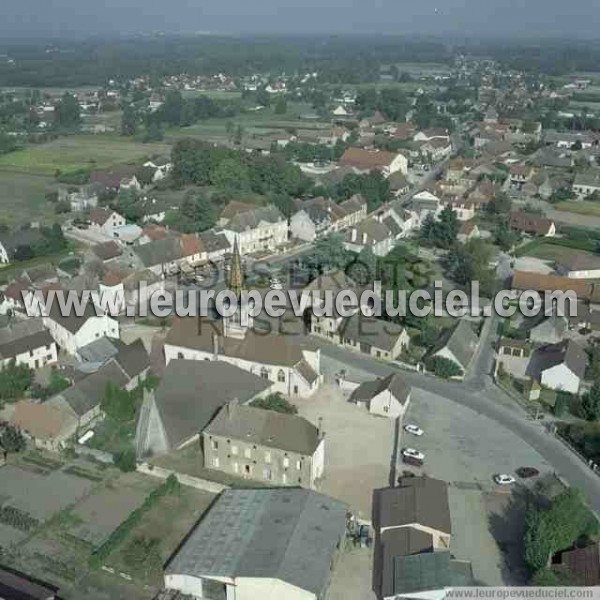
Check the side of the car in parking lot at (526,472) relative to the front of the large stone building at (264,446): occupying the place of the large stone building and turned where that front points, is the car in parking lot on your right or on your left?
on your left

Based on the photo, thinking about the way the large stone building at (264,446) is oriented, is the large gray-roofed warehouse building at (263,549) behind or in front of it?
in front

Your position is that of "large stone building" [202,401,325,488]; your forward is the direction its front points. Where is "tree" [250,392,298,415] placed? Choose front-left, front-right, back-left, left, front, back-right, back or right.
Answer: back

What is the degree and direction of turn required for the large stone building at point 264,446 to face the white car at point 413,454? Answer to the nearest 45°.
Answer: approximately 90° to its left

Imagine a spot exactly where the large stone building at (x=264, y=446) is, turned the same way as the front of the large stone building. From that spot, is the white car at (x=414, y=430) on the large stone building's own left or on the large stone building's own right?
on the large stone building's own left

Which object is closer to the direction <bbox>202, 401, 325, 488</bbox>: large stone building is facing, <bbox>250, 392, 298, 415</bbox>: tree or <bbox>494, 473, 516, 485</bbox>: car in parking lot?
the car in parking lot

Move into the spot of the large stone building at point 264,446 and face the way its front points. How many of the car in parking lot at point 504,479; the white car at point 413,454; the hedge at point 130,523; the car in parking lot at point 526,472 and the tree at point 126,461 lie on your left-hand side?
3

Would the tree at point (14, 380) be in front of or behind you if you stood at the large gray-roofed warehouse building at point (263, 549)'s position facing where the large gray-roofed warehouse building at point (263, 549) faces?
behind

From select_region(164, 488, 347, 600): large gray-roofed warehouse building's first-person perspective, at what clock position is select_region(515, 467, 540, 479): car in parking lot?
The car in parking lot is roughly at 8 o'clock from the large gray-roofed warehouse building.

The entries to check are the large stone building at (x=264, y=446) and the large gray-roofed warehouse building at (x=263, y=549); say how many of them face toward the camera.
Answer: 2

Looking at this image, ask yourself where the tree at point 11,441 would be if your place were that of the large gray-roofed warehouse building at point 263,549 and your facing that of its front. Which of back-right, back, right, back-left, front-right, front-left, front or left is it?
back-right

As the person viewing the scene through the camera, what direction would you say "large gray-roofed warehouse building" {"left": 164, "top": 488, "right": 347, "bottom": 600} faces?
facing the viewer

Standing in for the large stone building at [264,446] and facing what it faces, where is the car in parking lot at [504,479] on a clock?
The car in parking lot is roughly at 9 o'clock from the large stone building.

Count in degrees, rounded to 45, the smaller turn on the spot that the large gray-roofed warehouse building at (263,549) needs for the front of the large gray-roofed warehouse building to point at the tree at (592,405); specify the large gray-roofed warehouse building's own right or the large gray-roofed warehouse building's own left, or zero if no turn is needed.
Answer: approximately 135° to the large gray-roofed warehouse building's own left

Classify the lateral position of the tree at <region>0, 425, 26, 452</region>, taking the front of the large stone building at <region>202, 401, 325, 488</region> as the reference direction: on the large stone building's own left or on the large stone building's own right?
on the large stone building's own right

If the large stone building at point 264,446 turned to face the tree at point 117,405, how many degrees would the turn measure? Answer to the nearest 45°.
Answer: approximately 135° to its right

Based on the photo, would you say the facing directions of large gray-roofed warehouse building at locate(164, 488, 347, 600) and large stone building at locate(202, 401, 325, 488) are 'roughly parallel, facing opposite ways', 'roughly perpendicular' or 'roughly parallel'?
roughly parallel
